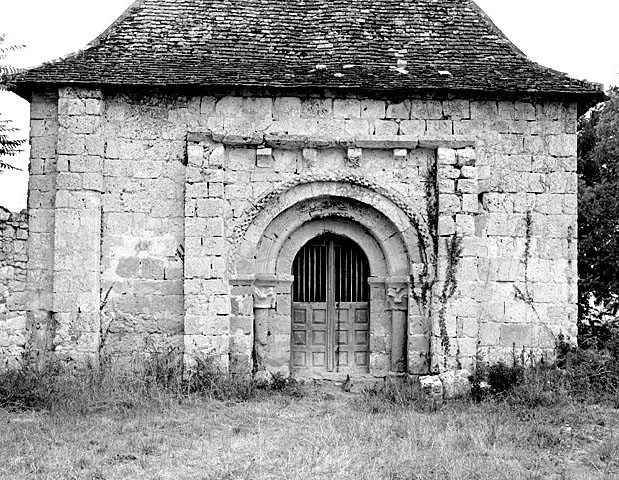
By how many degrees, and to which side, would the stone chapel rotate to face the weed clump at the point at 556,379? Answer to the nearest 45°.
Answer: approximately 90° to its left

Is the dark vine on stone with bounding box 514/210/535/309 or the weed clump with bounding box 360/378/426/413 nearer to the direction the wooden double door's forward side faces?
the weed clump

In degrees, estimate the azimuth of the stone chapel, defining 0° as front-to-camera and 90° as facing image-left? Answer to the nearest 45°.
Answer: approximately 0°

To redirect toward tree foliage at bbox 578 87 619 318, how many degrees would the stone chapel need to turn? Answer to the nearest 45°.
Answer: approximately 135° to its left

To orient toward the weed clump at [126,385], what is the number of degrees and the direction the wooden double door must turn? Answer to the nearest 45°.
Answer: approximately 45° to its right

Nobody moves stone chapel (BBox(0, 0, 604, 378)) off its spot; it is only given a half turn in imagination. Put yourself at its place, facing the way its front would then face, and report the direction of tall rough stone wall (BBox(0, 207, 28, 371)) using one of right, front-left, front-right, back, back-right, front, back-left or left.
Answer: left

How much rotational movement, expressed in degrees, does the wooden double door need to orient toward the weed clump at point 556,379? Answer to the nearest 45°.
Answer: approximately 90° to its left

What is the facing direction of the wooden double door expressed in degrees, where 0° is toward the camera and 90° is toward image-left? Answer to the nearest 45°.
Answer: approximately 0°

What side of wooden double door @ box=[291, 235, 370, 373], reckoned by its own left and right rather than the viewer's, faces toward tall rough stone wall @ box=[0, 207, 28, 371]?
right

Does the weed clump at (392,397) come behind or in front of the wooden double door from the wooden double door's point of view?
in front

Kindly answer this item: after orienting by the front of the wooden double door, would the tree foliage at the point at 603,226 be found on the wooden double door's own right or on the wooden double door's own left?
on the wooden double door's own left
